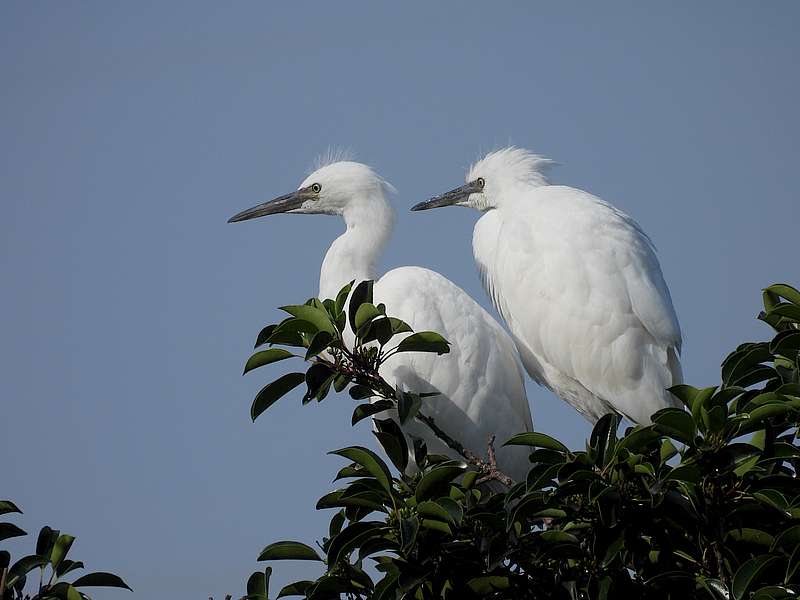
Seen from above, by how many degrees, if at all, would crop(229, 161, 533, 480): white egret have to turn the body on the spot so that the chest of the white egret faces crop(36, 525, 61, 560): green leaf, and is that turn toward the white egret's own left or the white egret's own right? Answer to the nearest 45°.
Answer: approximately 45° to the white egret's own left

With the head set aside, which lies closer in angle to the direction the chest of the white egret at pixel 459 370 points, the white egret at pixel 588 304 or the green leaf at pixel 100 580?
the green leaf

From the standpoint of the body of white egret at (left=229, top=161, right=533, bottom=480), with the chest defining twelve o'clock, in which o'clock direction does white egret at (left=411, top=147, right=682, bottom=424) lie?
white egret at (left=411, top=147, right=682, bottom=424) is roughly at 6 o'clock from white egret at (left=229, top=161, right=533, bottom=480).

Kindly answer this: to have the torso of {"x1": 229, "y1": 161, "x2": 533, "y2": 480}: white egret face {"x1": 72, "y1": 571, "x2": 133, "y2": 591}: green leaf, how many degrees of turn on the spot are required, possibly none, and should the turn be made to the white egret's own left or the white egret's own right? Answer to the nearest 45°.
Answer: approximately 45° to the white egret's own left

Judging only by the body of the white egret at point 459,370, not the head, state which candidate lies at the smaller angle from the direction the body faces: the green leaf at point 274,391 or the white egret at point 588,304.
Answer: the green leaf

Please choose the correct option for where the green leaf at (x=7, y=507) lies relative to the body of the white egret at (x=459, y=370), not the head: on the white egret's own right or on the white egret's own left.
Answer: on the white egret's own left

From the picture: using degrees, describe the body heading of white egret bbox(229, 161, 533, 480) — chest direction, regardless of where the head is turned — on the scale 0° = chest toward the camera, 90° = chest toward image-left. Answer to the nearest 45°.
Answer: approximately 90°
